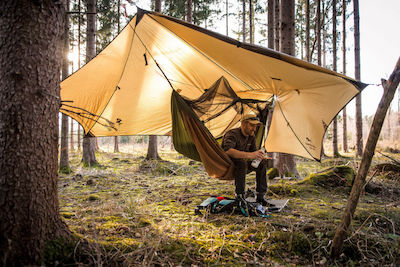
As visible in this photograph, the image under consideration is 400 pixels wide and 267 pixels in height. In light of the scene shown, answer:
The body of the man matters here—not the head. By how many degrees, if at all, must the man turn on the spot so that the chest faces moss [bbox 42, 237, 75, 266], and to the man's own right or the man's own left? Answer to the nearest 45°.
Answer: approximately 90° to the man's own right

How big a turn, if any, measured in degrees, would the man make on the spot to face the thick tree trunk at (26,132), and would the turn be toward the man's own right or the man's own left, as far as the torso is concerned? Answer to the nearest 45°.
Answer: approximately 90° to the man's own right

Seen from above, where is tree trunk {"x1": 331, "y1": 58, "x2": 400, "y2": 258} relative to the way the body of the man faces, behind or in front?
in front

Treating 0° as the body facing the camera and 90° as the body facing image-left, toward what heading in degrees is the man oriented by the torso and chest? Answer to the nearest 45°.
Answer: approximately 315°

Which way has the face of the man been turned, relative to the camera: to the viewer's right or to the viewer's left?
to the viewer's right

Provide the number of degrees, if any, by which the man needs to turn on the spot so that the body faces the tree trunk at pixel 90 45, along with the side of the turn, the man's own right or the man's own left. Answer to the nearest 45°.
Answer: approximately 180°
